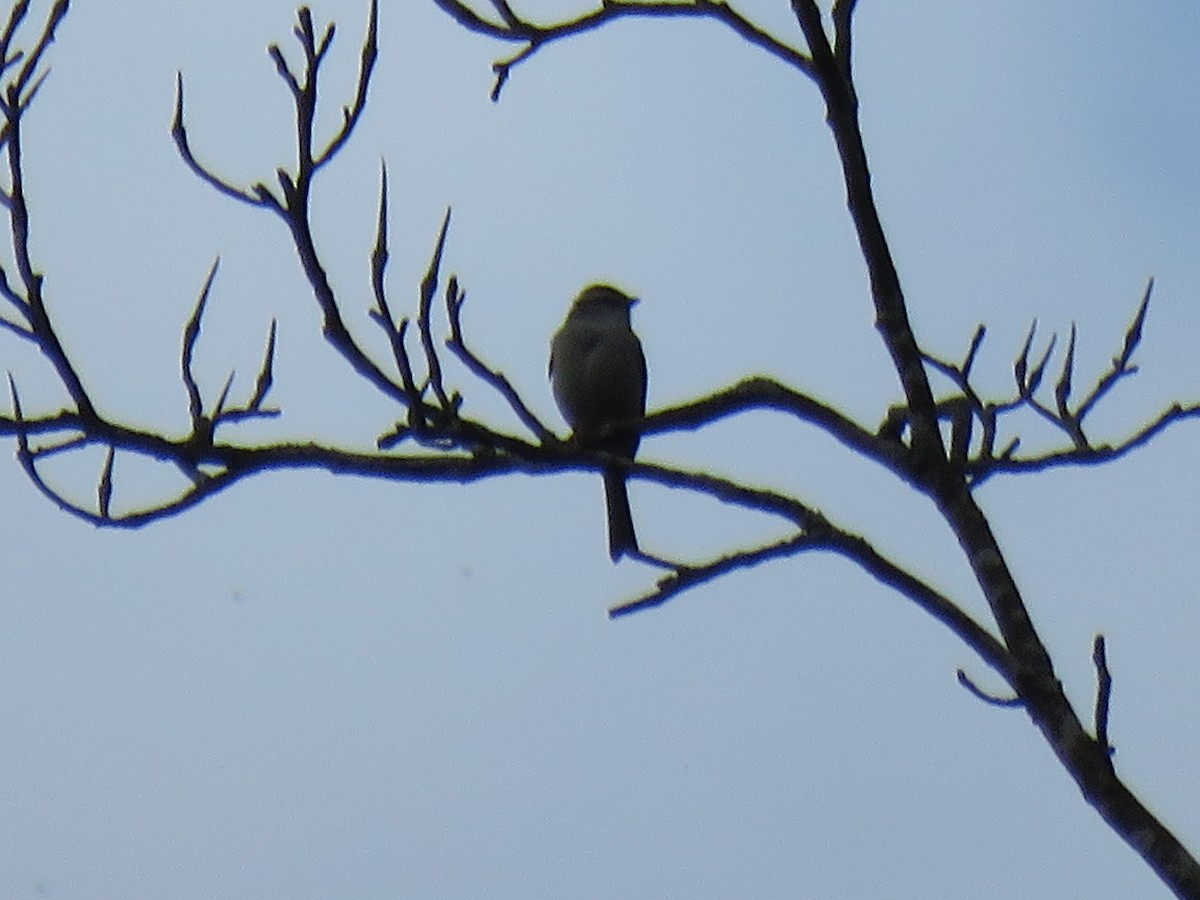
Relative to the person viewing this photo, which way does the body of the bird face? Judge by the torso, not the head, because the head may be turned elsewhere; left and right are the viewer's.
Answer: facing the viewer and to the right of the viewer
